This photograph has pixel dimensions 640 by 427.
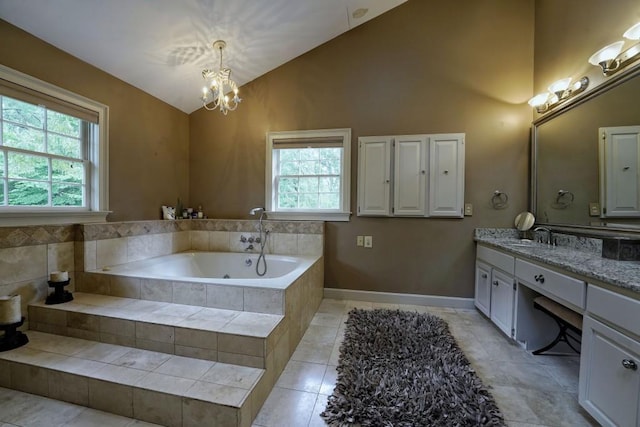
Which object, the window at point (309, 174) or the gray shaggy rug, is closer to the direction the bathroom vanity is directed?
the gray shaggy rug

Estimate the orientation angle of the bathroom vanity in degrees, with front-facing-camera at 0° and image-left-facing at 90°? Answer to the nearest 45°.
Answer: approximately 45°

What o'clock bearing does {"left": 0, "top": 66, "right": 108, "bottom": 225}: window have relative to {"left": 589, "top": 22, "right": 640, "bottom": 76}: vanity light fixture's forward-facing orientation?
The window is roughly at 12 o'clock from the vanity light fixture.

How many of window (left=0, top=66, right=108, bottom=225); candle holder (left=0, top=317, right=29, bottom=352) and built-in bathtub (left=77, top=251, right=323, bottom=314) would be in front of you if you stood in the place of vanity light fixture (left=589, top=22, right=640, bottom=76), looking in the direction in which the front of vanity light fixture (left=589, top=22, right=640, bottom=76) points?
3

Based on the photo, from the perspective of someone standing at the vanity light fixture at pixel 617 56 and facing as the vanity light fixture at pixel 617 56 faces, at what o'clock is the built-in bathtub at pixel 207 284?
The built-in bathtub is roughly at 12 o'clock from the vanity light fixture.

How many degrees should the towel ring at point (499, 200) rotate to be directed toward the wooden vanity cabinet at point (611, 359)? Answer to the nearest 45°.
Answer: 0° — it already faces it

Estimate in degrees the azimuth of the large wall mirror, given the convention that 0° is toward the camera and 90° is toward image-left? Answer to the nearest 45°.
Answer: approximately 45°

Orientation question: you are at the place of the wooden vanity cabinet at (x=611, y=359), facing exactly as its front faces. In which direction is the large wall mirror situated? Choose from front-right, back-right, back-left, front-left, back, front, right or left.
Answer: back-right
